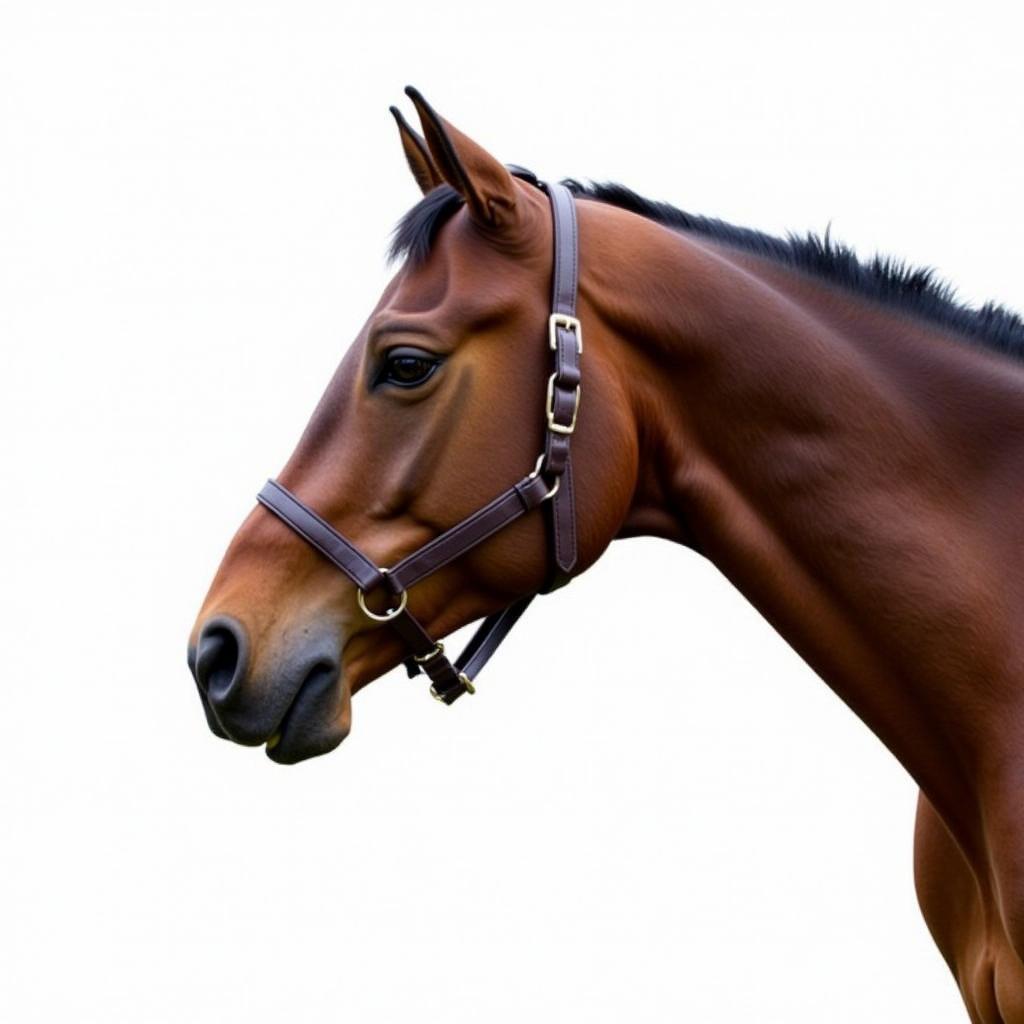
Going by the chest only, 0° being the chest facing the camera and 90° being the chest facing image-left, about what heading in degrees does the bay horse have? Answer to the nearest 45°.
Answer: approximately 90°
